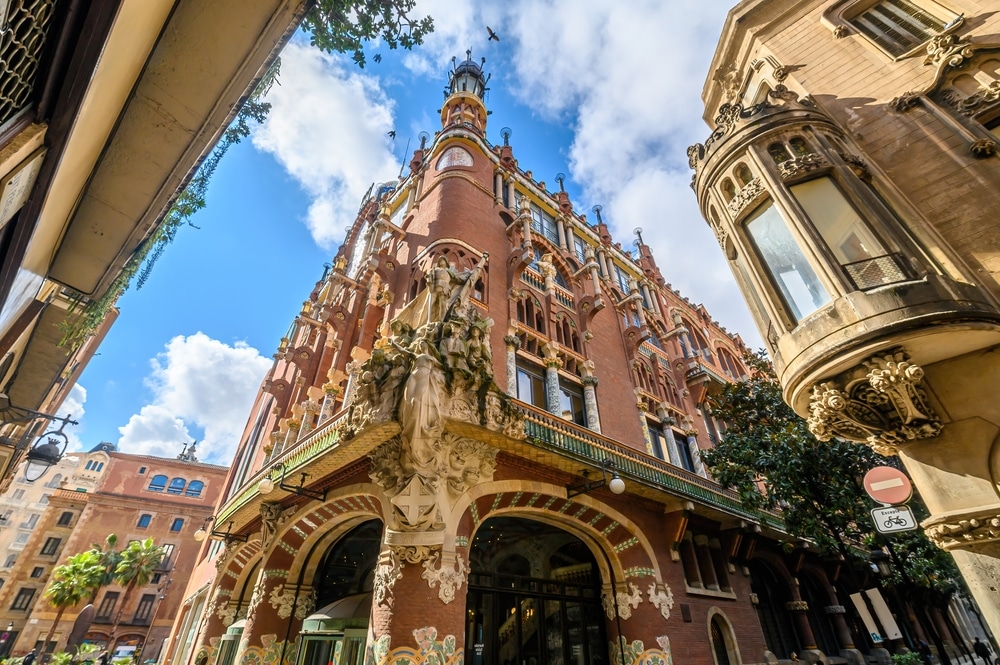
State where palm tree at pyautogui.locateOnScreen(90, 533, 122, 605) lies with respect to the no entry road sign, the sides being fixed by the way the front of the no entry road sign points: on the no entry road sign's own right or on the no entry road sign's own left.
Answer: on the no entry road sign's own right

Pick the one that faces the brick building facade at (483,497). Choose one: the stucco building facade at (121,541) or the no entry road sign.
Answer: the stucco building facade at (121,541)

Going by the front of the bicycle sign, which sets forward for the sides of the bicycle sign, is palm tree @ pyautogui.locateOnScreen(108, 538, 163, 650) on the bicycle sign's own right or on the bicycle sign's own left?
on the bicycle sign's own right

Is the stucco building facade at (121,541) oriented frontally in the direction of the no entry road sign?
yes

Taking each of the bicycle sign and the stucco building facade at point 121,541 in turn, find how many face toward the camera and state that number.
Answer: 2

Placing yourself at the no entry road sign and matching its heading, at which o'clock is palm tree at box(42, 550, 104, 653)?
The palm tree is roughly at 3 o'clock from the no entry road sign.

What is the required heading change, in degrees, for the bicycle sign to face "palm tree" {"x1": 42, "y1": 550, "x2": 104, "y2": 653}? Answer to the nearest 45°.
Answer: approximately 90° to its right

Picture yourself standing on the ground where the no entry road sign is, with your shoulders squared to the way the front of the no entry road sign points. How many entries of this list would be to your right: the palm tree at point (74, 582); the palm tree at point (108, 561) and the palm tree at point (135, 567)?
3

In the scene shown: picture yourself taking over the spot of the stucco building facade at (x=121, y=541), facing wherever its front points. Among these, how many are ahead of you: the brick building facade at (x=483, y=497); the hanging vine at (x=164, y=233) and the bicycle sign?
3

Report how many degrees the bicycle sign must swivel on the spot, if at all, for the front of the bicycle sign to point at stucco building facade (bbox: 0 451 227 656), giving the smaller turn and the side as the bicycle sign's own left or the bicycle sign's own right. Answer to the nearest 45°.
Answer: approximately 90° to the bicycle sign's own right
